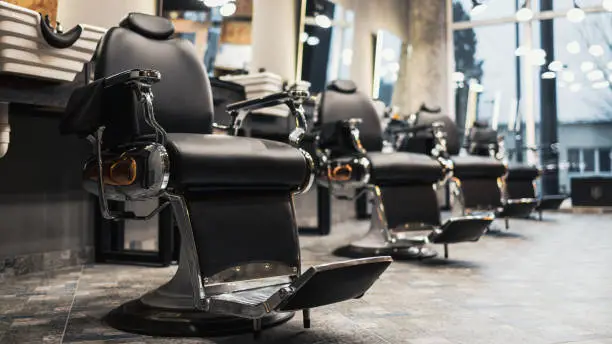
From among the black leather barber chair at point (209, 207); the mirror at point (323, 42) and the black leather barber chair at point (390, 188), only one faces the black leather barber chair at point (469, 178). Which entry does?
the mirror

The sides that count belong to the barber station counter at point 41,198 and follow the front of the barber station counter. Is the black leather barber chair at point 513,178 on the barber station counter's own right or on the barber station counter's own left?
on the barber station counter's own left

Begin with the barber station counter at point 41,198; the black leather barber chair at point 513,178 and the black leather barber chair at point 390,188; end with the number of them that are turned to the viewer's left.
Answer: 0

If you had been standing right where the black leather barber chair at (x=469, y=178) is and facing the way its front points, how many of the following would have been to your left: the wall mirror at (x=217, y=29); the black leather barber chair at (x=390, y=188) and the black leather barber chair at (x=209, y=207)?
0

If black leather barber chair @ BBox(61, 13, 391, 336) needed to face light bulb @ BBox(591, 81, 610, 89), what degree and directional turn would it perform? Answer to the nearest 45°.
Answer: approximately 90° to its left

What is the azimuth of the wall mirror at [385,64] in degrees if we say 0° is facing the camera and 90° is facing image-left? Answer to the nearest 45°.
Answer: approximately 315°

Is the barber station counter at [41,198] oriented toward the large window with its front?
no

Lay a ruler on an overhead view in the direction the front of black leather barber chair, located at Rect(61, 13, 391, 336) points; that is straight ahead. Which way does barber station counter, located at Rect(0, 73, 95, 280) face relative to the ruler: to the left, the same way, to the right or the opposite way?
the same way

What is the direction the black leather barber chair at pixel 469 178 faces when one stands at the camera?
facing the viewer and to the right of the viewer

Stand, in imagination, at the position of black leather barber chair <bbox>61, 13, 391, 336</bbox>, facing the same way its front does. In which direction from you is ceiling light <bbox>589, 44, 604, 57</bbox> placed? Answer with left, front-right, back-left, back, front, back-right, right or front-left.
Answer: left

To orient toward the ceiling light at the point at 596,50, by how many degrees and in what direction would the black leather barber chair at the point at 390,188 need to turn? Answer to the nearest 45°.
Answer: approximately 90° to its left

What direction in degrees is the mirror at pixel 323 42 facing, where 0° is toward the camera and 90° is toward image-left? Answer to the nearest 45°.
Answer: approximately 315°

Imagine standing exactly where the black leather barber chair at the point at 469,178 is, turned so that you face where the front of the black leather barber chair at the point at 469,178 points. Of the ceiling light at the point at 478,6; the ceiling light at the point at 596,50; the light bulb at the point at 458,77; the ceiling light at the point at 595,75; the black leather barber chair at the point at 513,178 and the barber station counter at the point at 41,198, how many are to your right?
1

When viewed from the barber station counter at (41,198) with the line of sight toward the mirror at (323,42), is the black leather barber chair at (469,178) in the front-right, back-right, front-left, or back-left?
front-right

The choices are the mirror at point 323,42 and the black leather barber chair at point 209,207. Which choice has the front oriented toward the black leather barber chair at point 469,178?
the mirror

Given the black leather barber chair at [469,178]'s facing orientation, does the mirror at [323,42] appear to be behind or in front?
behind

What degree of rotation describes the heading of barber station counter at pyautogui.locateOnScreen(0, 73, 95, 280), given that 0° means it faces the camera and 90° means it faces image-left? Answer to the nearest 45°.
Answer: approximately 315°

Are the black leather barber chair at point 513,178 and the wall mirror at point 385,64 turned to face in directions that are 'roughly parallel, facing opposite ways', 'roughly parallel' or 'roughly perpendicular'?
roughly parallel

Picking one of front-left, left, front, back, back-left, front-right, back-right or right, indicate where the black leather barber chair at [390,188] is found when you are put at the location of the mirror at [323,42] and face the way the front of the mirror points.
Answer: front-right

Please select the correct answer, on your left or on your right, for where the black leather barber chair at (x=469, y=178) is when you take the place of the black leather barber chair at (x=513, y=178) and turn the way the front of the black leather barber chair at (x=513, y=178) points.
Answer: on your right
